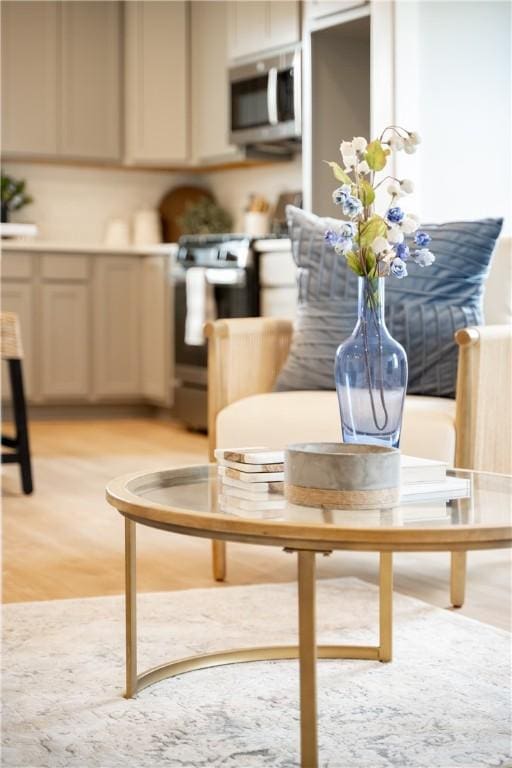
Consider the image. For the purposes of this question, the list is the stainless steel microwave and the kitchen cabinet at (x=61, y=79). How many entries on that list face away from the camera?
0

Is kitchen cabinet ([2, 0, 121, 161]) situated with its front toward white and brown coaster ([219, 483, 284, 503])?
yes

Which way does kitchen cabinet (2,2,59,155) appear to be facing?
toward the camera

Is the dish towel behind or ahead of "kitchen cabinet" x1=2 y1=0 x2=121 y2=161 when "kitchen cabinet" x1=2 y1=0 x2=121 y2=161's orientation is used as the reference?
ahead

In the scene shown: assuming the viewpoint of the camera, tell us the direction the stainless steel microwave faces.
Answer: facing the viewer and to the left of the viewer

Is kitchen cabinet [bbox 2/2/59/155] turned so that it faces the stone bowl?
yes

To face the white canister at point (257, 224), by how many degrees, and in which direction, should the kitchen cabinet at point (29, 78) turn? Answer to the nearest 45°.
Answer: approximately 45° to its left

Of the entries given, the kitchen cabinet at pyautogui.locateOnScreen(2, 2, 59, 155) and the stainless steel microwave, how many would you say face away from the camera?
0

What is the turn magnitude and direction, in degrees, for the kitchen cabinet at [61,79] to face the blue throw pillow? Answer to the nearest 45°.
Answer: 0° — it already faces it

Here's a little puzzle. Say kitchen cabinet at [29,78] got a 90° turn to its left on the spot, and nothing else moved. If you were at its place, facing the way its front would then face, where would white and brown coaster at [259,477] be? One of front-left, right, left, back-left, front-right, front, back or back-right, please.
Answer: right

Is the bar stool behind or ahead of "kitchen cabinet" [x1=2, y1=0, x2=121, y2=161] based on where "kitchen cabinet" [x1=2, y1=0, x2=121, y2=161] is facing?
ahead

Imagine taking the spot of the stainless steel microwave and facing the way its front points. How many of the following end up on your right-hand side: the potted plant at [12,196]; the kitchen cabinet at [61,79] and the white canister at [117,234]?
3

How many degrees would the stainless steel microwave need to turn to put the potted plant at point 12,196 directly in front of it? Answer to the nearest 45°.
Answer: approximately 90° to its right

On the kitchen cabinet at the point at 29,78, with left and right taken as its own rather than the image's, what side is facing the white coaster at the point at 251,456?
front

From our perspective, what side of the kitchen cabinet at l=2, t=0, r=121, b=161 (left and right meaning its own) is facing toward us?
front

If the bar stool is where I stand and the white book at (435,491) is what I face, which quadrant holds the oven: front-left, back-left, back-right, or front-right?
back-left

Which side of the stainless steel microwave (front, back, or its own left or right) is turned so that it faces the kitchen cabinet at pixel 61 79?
right

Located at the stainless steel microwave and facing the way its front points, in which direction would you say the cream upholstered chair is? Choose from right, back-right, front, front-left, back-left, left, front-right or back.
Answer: front-left
